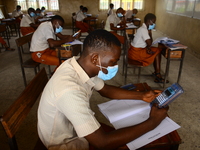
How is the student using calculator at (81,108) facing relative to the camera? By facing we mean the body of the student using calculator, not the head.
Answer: to the viewer's right

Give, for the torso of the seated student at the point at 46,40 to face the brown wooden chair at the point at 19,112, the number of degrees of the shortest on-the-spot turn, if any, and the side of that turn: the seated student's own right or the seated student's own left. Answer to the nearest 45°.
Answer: approximately 90° to the seated student's own right

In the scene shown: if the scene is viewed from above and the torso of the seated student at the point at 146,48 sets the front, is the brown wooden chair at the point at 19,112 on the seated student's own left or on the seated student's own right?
on the seated student's own right

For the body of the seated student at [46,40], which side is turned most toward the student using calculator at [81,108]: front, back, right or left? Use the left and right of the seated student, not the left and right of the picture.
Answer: right

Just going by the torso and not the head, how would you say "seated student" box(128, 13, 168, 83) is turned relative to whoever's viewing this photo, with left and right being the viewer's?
facing to the right of the viewer

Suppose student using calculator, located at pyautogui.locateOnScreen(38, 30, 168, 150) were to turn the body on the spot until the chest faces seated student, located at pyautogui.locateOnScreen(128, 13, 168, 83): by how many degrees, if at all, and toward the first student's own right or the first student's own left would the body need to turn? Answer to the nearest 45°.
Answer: approximately 90° to the first student's own left

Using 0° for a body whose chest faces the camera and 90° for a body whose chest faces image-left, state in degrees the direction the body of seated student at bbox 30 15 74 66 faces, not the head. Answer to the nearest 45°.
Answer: approximately 270°

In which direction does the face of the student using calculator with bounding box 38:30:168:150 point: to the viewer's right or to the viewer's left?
to the viewer's right
